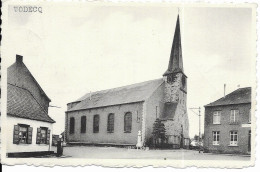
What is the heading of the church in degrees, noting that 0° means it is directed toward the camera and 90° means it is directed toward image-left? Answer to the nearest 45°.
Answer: approximately 315°

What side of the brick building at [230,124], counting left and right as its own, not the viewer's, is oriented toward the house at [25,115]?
right

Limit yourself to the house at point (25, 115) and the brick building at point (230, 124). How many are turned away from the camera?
0

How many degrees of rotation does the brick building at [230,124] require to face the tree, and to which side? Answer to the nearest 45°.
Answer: approximately 90° to its right

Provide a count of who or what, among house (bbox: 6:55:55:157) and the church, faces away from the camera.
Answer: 0

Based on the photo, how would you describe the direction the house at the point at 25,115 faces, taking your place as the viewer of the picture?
facing the viewer and to the right of the viewer

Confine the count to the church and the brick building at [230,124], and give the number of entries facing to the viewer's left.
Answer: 0
